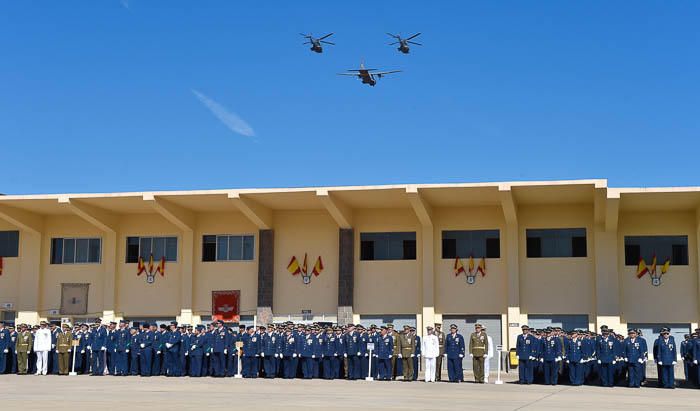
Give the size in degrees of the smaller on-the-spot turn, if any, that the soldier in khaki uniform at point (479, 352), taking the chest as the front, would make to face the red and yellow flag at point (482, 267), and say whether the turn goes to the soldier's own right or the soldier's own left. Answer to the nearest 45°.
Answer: approximately 180°

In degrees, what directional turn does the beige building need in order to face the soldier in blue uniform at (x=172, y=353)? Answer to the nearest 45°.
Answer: approximately 45° to its right

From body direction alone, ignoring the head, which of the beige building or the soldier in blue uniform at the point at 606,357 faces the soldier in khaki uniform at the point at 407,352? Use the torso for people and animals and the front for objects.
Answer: the beige building

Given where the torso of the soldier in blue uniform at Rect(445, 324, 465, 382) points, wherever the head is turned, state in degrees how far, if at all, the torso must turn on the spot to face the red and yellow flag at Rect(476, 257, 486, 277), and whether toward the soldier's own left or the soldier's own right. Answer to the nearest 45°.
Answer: approximately 180°

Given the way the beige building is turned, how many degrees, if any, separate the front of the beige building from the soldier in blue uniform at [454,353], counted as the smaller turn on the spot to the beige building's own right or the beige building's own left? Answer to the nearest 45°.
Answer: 0° — it already faces them

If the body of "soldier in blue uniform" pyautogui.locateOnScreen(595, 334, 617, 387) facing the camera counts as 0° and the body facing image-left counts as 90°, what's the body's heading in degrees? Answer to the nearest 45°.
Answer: approximately 0°

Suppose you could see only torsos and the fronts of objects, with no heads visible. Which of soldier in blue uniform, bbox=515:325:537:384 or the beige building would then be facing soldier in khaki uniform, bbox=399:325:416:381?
the beige building

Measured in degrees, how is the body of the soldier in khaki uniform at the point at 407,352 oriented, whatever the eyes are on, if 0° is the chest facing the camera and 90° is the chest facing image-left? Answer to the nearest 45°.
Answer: approximately 0°

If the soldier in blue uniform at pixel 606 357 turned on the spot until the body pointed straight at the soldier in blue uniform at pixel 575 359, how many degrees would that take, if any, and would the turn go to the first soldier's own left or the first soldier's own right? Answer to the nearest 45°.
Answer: approximately 90° to the first soldier's own right

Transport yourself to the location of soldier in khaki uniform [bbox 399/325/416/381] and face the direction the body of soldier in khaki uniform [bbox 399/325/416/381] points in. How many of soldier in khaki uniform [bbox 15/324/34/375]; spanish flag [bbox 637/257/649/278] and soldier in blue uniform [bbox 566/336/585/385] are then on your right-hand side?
1

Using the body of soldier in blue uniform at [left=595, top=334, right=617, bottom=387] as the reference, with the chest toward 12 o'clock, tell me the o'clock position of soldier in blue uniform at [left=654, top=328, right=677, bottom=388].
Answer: soldier in blue uniform at [left=654, top=328, right=677, bottom=388] is roughly at 9 o'clock from soldier in blue uniform at [left=595, top=334, right=617, bottom=387].
